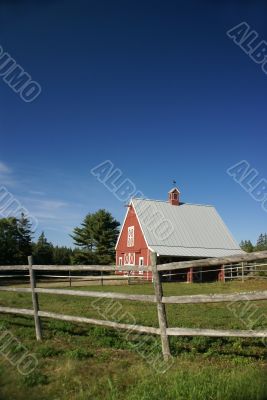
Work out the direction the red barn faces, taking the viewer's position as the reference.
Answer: facing the viewer and to the left of the viewer

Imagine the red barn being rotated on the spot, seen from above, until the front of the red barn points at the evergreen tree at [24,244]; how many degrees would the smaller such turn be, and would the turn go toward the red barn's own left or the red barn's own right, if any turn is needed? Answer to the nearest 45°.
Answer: approximately 45° to the red barn's own right

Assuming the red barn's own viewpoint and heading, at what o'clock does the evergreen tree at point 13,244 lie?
The evergreen tree is roughly at 2 o'clock from the red barn.
